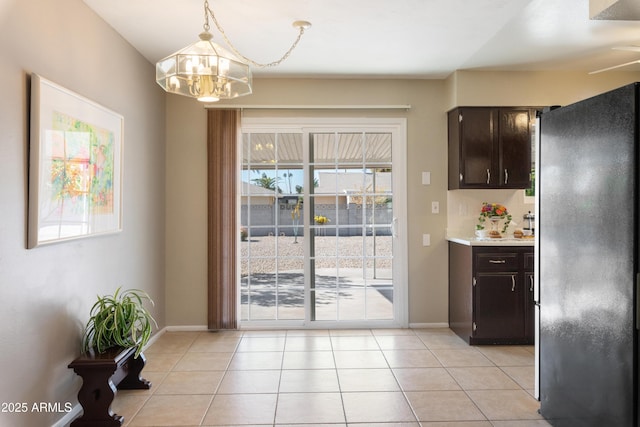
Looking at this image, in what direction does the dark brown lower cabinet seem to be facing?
toward the camera

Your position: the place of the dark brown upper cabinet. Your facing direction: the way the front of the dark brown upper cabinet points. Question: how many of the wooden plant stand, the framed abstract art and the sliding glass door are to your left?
0

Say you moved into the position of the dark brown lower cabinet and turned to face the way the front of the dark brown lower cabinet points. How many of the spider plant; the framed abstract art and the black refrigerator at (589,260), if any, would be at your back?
0

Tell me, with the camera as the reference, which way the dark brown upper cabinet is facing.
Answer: facing the viewer

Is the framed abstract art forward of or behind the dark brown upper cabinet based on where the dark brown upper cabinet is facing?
forward

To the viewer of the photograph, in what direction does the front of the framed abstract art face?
facing the viewer and to the right of the viewer

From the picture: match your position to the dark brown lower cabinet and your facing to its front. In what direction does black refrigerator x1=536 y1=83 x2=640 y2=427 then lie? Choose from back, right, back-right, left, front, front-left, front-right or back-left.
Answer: front

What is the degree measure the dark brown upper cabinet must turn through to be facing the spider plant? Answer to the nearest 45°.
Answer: approximately 45° to its right

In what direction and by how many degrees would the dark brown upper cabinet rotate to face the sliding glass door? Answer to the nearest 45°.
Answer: approximately 90° to its right

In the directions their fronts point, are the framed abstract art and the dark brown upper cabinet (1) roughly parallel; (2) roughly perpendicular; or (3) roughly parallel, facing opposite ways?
roughly perpendicular

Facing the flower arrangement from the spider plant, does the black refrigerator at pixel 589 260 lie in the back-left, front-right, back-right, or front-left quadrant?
front-right

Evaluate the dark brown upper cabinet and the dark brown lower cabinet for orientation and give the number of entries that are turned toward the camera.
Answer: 2

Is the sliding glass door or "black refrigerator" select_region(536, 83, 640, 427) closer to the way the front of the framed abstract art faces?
the black refrigerator

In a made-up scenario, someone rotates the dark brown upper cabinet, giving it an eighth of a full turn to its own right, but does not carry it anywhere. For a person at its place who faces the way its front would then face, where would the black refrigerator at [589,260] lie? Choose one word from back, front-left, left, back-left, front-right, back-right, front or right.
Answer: front-left

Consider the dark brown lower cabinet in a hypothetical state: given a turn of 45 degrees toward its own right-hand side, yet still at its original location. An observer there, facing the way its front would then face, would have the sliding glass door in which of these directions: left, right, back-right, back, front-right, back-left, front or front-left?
front-right

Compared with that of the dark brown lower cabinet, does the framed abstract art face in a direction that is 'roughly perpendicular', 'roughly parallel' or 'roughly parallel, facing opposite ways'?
roughly perpendicular

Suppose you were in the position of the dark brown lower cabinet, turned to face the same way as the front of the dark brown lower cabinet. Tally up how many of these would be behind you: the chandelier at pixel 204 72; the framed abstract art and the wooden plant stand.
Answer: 0

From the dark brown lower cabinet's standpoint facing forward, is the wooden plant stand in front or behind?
in front
